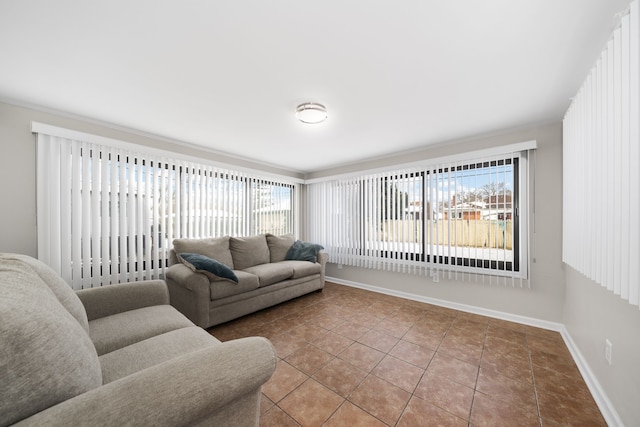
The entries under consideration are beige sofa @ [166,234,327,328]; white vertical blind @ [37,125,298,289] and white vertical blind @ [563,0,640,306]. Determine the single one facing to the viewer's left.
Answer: white vertical blind @ [563,0,640,306]

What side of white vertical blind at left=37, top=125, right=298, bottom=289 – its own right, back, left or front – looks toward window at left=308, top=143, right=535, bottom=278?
front

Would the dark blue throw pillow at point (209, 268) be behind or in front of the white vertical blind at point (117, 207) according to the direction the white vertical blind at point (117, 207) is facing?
in front

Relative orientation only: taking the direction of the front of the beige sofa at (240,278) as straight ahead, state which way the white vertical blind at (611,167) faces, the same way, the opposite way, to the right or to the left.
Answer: the opposite way

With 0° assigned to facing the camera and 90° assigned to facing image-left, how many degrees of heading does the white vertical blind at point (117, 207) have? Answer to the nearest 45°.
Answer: approximately 315°

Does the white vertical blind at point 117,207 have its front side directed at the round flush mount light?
yes

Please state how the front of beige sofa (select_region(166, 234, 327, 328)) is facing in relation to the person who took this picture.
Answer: facing the viewer and to the right of the viewer

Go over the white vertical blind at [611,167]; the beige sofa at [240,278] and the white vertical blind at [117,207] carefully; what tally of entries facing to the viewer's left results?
1

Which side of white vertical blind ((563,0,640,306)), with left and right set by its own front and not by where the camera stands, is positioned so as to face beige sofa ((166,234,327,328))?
front

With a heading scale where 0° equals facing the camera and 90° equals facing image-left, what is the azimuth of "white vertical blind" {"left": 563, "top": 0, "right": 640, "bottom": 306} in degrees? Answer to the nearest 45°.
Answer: approximately 90°

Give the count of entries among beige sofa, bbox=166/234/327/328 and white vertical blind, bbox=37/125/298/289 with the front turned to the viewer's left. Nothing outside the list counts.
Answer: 0

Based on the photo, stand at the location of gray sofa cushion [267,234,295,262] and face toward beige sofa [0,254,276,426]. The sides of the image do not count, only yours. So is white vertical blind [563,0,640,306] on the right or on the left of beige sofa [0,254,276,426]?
left

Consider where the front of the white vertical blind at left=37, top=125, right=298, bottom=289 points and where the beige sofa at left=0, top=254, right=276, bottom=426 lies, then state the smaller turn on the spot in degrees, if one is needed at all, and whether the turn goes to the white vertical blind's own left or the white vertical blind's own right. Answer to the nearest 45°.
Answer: approximately 45° to the white vertical blind's own right

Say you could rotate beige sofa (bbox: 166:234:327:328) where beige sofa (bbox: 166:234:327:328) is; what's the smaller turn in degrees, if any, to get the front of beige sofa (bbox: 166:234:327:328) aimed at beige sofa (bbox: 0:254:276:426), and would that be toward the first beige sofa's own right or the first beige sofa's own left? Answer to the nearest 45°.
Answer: approximately 45° to the first beige sofa's own right
